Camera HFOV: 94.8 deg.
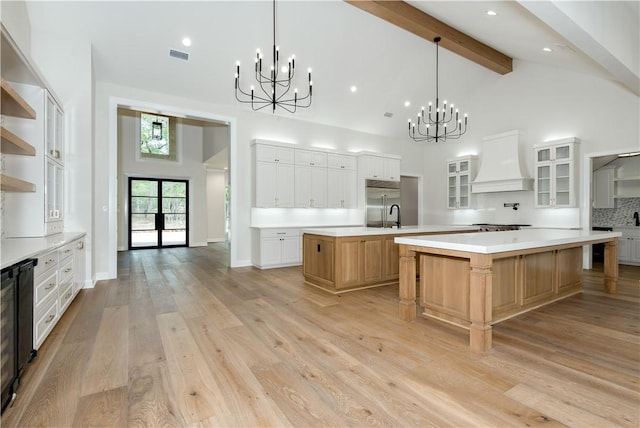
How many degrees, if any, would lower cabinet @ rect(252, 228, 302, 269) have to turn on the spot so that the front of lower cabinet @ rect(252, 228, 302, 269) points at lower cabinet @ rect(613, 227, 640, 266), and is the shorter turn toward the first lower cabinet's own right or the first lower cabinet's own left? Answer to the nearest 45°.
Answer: approximately 45° to the first lower cabinet's own left

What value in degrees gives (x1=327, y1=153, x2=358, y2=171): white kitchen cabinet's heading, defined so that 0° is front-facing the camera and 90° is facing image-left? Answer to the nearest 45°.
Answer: approximately 315°

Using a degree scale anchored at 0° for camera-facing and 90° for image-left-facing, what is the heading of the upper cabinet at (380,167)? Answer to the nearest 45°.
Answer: approximately 315°

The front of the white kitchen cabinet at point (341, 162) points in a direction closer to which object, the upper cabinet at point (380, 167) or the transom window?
the upper cabinet

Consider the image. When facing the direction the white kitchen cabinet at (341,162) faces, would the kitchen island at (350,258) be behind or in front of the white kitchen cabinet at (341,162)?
in front

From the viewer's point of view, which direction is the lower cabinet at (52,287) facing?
to the viewer's right

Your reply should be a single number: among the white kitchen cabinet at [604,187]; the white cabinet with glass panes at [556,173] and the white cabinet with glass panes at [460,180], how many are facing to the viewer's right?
0

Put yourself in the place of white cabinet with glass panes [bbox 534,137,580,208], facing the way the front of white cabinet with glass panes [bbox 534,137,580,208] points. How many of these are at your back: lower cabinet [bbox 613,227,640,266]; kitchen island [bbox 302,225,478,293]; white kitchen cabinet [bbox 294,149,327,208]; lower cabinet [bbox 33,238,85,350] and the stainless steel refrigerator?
1

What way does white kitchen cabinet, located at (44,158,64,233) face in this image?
to the viewer's right

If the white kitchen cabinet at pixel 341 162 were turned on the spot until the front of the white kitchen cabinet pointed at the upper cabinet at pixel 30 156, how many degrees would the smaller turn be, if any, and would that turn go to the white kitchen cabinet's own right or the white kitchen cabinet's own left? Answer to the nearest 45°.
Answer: approximately 90° to the white kitchen cabinet's own right

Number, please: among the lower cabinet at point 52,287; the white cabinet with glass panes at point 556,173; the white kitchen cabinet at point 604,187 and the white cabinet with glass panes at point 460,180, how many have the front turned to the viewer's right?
1

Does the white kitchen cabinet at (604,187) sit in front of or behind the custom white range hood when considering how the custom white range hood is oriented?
behind

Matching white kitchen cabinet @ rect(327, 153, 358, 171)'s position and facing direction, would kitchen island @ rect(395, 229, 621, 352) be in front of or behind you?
in front

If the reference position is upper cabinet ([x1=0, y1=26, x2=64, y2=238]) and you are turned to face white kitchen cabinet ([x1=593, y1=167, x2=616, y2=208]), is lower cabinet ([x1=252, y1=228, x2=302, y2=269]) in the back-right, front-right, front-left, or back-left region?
front-left

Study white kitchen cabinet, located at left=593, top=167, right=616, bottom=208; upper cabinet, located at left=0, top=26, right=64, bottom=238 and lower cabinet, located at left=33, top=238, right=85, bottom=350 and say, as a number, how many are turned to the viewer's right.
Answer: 2

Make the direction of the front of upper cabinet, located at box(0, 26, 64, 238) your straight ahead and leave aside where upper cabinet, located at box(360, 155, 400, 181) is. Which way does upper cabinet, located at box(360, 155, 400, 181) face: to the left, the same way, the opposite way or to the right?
to the right

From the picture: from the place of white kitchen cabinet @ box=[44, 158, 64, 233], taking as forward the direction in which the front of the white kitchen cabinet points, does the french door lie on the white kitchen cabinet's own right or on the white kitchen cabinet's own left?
on the white kitchen cabinet's own left

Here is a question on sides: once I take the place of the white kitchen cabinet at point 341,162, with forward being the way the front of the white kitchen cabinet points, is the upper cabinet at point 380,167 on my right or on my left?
on my left

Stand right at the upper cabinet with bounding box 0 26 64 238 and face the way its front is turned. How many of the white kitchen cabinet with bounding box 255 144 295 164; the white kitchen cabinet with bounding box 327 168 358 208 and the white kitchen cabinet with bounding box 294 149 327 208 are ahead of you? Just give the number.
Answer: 3

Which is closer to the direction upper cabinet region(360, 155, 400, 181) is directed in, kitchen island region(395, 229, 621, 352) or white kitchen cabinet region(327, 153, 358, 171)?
the kitchen island
